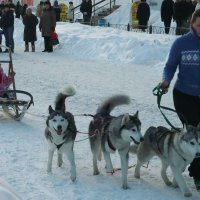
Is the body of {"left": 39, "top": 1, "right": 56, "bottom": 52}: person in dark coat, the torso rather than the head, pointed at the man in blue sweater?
yes

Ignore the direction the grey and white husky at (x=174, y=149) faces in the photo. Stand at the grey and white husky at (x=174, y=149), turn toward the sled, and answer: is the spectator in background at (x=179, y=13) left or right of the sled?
right

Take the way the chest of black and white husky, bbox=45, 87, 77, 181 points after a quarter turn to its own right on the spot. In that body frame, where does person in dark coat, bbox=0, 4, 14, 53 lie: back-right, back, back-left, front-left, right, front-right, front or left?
right

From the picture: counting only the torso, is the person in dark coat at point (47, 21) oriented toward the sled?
yes

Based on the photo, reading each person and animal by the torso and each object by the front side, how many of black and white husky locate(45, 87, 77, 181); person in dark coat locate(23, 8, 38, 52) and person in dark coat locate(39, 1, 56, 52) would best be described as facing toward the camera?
3

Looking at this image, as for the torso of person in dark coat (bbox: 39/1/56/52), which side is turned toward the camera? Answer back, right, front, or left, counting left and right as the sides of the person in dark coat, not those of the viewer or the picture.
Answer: front

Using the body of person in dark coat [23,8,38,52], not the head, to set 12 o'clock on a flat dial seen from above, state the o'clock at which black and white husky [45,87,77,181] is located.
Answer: The black and white husky is roughly at 12 o'clock from the person in dark coat.

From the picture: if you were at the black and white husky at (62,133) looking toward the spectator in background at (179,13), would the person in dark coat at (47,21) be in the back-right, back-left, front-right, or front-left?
front-left

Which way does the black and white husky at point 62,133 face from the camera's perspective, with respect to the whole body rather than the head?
toward the camera

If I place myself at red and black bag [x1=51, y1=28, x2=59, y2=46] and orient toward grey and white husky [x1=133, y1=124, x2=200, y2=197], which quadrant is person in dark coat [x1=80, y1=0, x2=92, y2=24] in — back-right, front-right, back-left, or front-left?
back-left

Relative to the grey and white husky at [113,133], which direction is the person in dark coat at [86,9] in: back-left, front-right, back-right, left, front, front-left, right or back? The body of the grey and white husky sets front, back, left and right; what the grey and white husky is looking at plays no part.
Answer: back-left

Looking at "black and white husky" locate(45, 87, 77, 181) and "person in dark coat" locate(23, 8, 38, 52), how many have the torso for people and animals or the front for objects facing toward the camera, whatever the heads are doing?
2

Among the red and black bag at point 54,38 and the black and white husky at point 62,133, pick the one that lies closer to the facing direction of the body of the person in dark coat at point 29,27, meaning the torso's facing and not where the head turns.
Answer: the black and white husky

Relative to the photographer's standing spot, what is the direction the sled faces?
facing the viewer and to the right of the viewer

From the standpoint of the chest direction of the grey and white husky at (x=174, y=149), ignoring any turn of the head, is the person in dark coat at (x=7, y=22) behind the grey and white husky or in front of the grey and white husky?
behind
